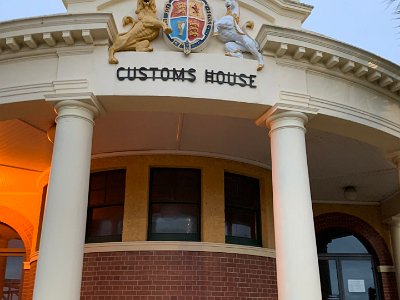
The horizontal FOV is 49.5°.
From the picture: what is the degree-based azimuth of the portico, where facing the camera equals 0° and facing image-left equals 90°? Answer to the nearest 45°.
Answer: approximately 0°
